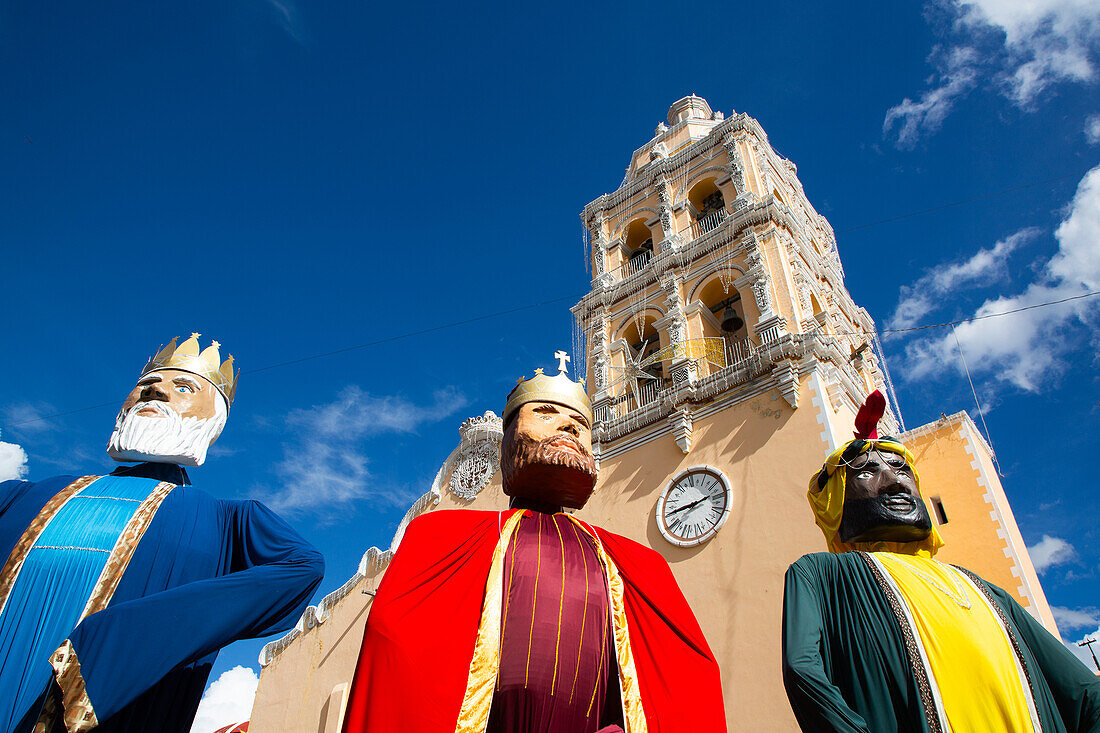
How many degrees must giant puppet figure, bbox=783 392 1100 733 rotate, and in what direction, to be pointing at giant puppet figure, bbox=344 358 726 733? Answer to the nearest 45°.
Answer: approximately 90° to its right

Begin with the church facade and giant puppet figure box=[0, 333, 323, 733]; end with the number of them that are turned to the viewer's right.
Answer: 0

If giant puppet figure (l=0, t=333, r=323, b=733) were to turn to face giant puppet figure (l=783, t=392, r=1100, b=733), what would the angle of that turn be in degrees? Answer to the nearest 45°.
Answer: approximately 135° to its left

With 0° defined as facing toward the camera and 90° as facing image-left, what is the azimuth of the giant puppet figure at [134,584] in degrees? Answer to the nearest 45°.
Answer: approximately 45°

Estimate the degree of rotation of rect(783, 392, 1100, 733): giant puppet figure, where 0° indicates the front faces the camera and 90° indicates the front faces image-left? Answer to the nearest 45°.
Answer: approximately 315°

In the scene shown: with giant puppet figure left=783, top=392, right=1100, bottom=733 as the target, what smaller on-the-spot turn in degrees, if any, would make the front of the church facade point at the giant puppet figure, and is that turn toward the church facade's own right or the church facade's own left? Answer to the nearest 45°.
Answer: approximately 45° to the church facade's own left

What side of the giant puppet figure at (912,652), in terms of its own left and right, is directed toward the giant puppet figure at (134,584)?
right

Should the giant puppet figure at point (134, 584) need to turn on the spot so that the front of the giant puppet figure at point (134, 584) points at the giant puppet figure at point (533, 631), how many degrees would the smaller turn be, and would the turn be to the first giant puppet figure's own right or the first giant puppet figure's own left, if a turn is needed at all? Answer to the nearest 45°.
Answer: approximately 135° to the first giant puppet figure's own left

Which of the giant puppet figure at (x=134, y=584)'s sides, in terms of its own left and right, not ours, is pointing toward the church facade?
back
